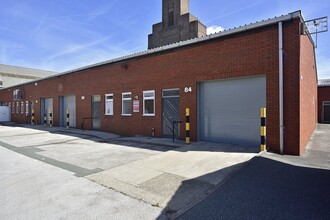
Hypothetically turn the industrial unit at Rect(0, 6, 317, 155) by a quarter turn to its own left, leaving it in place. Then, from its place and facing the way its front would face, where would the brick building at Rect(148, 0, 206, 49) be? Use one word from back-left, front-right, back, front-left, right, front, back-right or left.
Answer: back-left

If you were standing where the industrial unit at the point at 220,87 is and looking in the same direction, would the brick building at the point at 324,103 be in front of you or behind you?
behind

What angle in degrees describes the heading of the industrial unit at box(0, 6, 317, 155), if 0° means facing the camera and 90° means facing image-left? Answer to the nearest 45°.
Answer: approximately 45°
